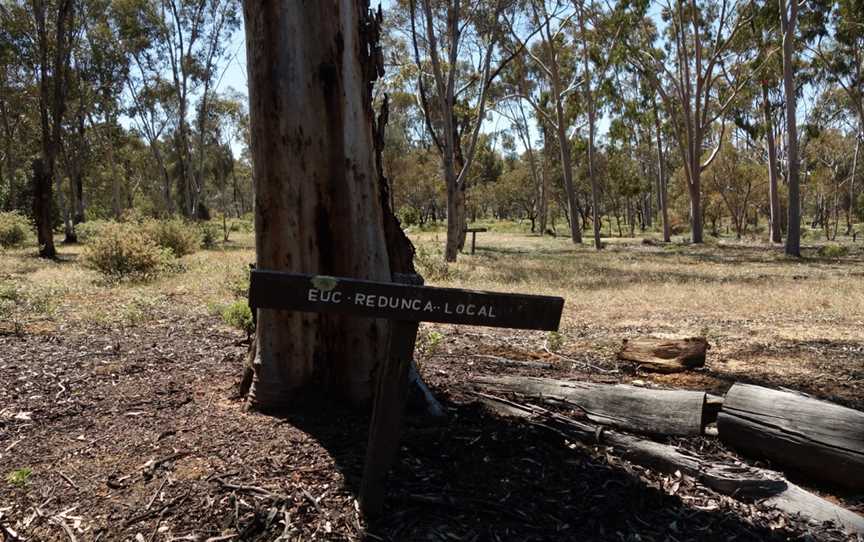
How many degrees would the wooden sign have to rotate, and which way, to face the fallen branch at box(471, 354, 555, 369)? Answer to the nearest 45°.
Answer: approximately 180°

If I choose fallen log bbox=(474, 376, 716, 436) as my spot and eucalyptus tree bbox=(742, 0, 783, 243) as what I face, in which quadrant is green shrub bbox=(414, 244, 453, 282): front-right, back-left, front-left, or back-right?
front-left

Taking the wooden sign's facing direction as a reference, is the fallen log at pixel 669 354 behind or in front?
behind

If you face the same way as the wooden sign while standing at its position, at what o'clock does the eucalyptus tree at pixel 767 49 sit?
The eucalyptus tree is roughly at 7 o'clock from the wooden sign.

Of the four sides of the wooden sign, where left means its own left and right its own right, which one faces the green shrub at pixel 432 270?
back

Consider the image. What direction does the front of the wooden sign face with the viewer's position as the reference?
facing the viewer

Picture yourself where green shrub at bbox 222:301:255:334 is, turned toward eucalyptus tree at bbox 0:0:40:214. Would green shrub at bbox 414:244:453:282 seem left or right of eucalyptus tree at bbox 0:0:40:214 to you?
right

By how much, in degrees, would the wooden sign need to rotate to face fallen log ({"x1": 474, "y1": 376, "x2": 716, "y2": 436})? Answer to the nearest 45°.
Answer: approximately 135° to its left

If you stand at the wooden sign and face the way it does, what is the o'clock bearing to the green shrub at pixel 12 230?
The green shrub is roughly at 5 o'clock from the wooden sign.

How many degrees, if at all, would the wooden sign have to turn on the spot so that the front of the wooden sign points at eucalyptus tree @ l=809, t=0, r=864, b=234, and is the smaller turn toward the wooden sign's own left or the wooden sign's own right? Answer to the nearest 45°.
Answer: approximately 135° to the wooden sign's own left

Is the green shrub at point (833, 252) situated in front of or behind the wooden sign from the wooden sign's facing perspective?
behind

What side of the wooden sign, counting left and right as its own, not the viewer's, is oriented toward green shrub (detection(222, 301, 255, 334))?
back

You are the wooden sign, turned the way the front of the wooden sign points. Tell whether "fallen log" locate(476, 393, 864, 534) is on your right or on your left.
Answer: on your left
